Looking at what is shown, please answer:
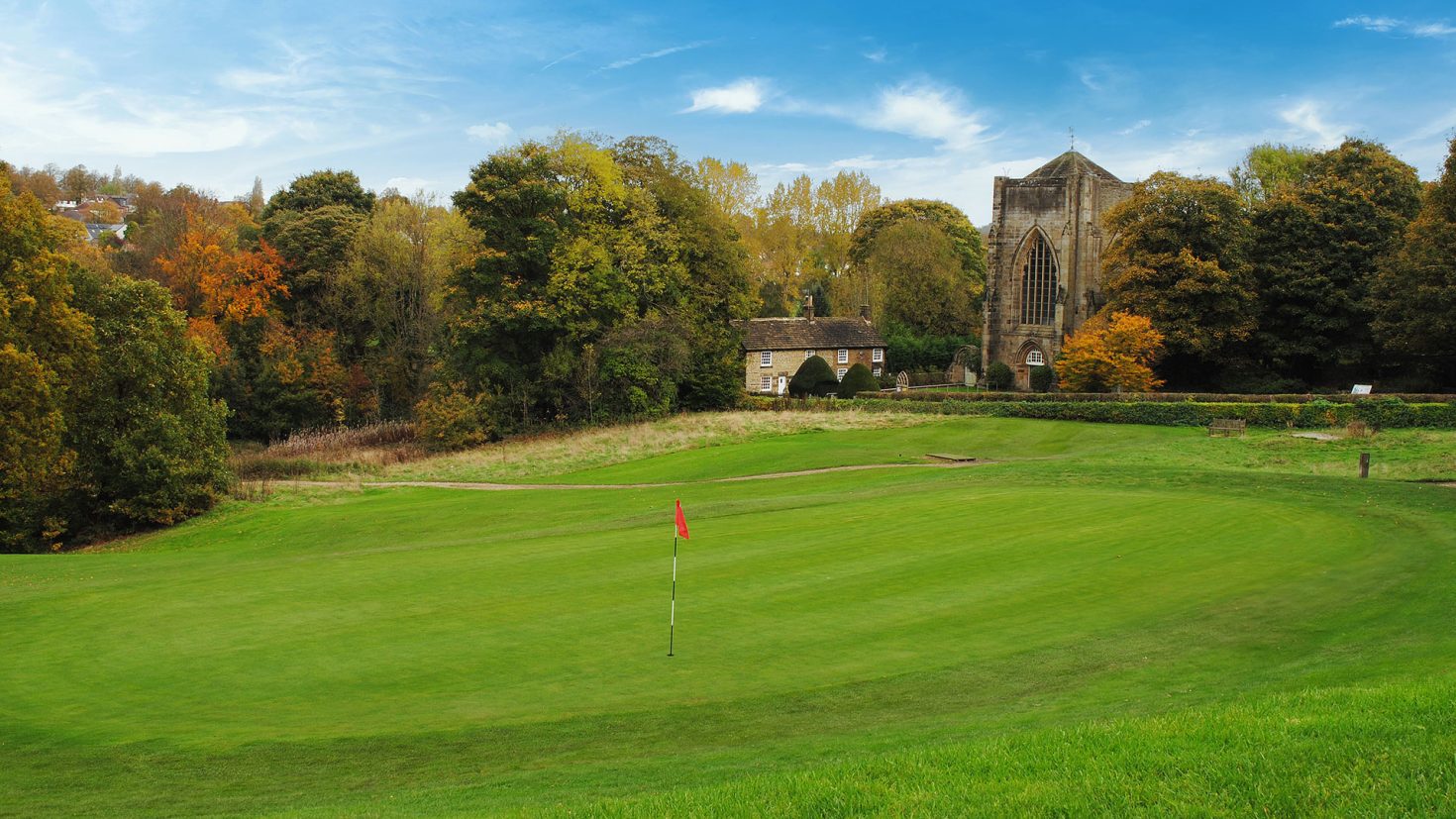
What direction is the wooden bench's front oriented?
toward the camera

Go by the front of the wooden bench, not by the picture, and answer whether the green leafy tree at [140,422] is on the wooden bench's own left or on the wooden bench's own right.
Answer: on the wooden bench's own right
